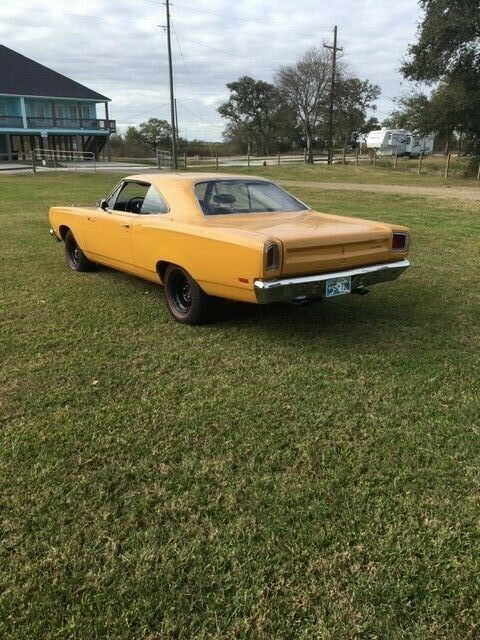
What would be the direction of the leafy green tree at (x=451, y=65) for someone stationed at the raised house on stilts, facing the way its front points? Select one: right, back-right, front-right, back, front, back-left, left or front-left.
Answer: front-left

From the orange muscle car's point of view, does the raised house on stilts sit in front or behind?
in front

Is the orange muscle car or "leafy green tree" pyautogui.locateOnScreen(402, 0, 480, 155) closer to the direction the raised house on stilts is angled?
the orange muscle car

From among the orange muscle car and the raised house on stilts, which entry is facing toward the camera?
the raised house on stilts

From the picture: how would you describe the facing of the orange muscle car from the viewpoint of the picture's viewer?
facing away from the viewer and to the left of the viewer

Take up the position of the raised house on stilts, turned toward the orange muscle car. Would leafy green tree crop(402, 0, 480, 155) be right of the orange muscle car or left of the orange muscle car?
left

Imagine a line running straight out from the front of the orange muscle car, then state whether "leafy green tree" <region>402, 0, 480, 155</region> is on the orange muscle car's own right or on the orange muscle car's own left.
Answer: on the orange muscle car's own right

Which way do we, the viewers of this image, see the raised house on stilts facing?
facing the viewer

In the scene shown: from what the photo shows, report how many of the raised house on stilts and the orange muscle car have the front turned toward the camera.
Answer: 1

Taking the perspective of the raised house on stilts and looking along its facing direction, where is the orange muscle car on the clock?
The orange muscle car is roughly at 12 o'clock from the raised house on stilts.
